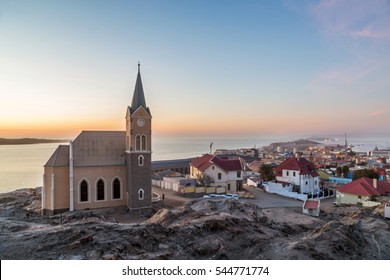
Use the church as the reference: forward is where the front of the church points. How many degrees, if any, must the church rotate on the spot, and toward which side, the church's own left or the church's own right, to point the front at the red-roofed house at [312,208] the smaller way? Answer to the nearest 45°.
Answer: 0° — it already faces it

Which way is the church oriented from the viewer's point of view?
to the viewer's right

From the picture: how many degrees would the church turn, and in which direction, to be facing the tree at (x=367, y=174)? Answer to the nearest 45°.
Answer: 0° — it already faces it

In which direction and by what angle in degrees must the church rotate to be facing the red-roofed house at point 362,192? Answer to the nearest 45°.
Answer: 0° — it already faces it
